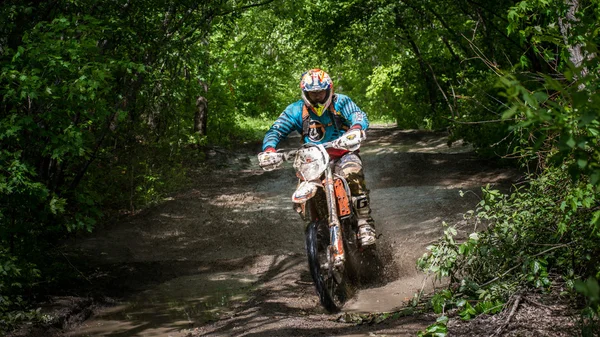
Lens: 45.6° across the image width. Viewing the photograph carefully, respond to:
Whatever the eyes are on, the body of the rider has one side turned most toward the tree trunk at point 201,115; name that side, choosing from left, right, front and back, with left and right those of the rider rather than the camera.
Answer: back

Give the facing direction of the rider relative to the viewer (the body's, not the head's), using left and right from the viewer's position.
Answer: facing the viewer

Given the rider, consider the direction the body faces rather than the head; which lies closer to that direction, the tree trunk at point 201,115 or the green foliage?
the green foliage

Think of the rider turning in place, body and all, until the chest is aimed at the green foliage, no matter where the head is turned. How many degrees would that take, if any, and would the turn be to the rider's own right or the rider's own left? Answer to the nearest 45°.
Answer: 0° — they already face it
